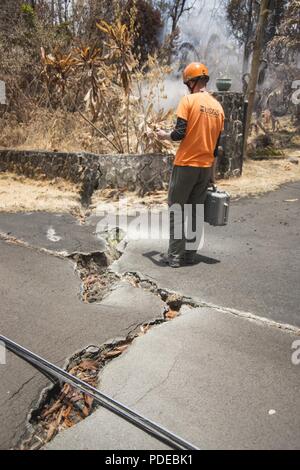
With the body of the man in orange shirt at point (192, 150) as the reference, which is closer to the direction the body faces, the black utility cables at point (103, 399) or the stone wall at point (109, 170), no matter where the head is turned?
the stone wall

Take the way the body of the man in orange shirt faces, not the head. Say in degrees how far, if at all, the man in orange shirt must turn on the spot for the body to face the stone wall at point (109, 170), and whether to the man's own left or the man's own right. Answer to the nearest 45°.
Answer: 0° — they already face it

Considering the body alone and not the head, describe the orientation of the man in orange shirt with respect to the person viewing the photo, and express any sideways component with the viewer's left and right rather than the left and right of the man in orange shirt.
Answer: facing away from the viewer and to the left of the viewer

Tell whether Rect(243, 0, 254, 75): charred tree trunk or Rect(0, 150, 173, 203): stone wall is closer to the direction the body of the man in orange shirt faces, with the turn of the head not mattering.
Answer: the stone wall

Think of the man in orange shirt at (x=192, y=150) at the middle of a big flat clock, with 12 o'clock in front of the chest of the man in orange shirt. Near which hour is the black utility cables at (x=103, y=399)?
The black utility cables is roughly at 8 o'clock from the man in orange shirt.

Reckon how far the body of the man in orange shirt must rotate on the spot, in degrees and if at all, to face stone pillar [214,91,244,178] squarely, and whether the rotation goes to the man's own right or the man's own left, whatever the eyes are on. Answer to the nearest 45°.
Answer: approximately 45° to the man's own right

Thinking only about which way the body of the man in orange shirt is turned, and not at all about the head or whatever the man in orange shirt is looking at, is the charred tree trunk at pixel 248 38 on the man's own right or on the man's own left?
on the man's own right
